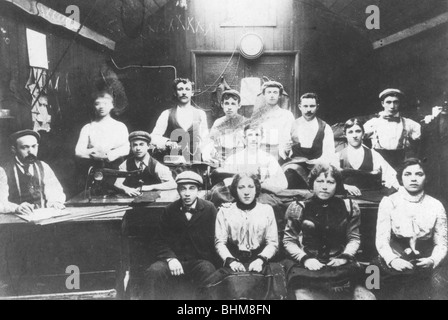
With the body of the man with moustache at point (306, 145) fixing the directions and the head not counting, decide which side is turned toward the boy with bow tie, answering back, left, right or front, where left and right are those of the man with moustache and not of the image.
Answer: front

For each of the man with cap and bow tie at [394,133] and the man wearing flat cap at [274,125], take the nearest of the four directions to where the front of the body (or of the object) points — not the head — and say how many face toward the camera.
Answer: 2

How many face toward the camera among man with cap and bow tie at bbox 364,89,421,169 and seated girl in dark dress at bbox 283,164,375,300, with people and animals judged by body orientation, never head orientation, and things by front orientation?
2

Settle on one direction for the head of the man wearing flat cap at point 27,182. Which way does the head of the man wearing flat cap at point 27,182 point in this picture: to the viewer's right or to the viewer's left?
to the viewer's right

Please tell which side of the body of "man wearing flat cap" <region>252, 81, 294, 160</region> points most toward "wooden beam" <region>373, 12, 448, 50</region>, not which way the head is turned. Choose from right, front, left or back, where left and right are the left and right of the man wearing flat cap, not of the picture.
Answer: left

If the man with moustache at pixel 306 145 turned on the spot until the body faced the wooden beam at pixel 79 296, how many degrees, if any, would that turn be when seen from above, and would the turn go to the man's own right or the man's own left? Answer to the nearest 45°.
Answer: approximately 45° to the man's own right

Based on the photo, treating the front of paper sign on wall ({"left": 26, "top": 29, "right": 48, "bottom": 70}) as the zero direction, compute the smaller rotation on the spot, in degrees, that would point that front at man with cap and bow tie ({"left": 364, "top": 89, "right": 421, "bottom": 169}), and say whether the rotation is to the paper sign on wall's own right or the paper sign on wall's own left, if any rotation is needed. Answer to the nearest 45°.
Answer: approximately 45° to the paper sign on wall's own left

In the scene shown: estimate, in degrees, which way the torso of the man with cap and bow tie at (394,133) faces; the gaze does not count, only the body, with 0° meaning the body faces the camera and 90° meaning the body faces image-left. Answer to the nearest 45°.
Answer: approximately 0°
